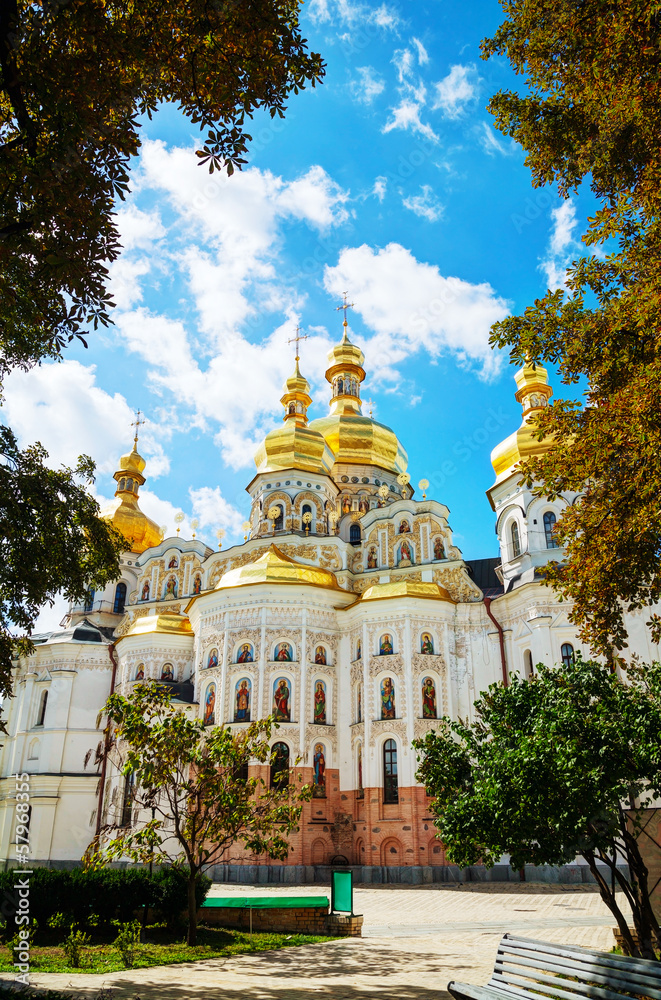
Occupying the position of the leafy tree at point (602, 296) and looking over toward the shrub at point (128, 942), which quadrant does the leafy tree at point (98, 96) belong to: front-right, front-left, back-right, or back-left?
front-left

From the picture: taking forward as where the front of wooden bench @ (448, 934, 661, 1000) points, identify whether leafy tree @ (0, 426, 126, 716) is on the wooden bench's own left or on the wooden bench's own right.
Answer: on the wooden bench's own right

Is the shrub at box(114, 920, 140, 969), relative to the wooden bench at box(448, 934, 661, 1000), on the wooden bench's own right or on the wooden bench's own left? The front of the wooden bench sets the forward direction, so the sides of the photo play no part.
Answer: on the wooden bench's own right
